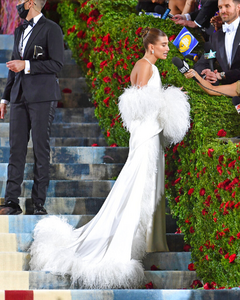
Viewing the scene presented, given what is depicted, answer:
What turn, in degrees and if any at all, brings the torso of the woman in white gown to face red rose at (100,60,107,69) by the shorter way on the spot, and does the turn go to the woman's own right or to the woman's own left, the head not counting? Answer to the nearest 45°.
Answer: approximately 90° to the woman's own left

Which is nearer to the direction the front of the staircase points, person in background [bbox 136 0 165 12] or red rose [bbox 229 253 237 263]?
the red rose

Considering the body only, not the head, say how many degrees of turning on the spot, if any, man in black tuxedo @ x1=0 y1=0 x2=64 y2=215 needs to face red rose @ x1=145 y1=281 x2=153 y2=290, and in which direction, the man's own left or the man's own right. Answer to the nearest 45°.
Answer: approximately 90° to the man's own left

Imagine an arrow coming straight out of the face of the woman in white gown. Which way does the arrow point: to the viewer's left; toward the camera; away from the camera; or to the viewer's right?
to the viewer's right

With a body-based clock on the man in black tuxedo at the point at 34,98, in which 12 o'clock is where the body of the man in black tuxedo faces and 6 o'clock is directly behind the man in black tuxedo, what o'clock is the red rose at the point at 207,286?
The red rose is roughly at 9 o'clock from the man in black tuxedo.

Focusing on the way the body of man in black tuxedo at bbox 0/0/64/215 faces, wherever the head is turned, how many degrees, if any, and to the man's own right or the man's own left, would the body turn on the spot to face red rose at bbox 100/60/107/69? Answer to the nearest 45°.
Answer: approximately 180°
